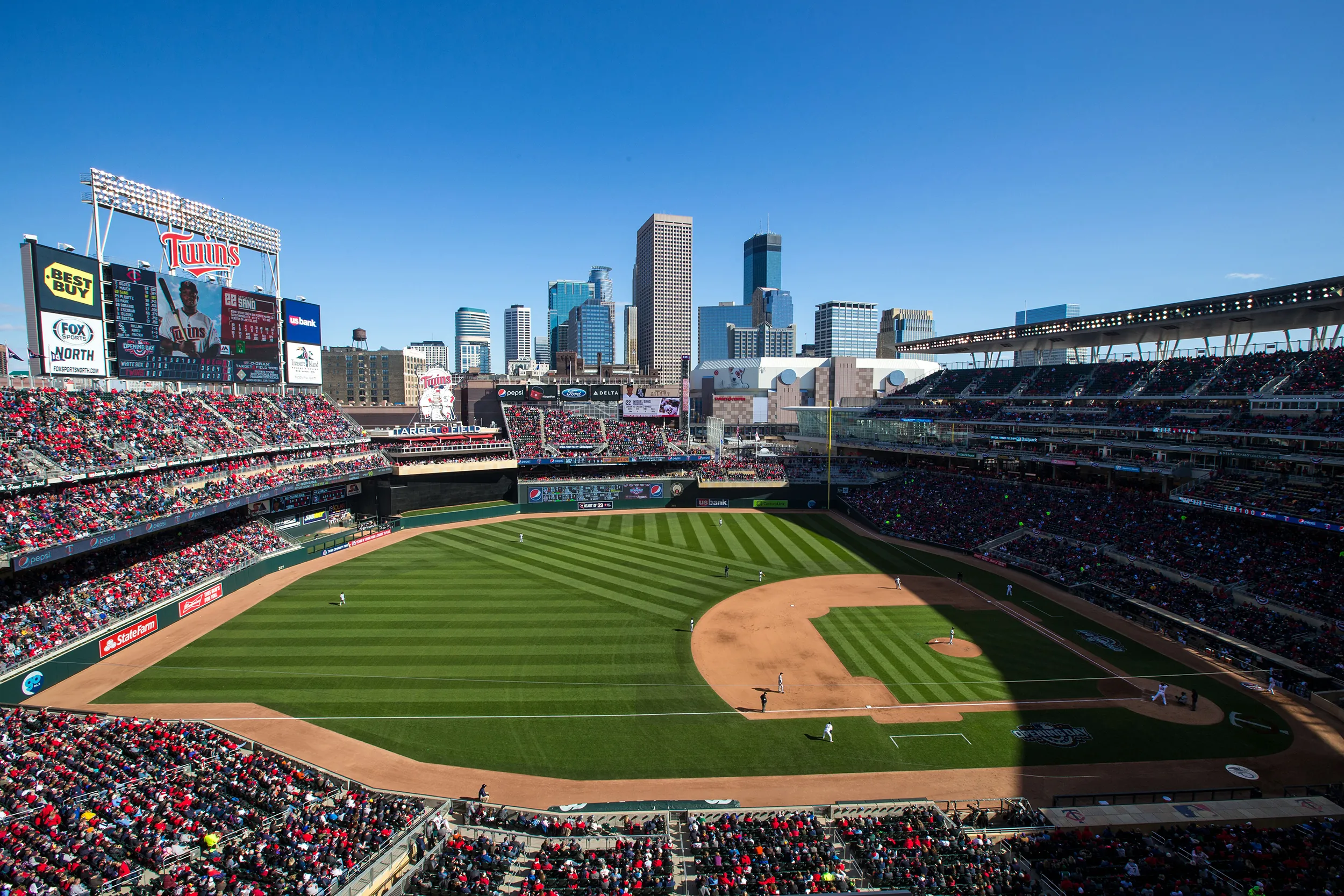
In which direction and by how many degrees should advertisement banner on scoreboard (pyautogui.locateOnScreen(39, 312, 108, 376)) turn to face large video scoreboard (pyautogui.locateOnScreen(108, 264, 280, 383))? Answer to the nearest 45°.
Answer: approximately 90° to its left

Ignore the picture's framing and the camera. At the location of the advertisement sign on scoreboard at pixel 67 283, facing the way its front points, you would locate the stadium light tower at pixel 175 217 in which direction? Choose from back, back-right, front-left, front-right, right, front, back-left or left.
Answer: left

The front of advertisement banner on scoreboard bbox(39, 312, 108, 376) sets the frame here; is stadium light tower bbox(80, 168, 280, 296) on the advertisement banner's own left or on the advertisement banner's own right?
on the advertisement banner's own left

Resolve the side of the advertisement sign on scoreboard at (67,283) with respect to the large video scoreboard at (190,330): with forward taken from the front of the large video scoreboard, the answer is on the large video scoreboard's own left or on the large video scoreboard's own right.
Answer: on the large video scoreboard's own right

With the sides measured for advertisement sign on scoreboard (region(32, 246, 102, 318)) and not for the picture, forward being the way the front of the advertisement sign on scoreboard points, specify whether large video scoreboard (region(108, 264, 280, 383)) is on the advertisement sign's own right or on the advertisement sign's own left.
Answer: on the advertisement sign's own left

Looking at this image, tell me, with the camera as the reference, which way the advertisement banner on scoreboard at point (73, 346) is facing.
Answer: facing the viewer and to the right of the viewer

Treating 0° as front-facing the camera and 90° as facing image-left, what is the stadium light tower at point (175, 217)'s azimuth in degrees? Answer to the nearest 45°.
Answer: approximately 315°

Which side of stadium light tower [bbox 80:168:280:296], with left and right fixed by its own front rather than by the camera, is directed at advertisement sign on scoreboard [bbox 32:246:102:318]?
right
